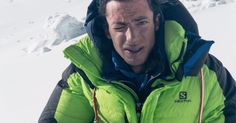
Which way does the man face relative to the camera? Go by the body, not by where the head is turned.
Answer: toward the camera
